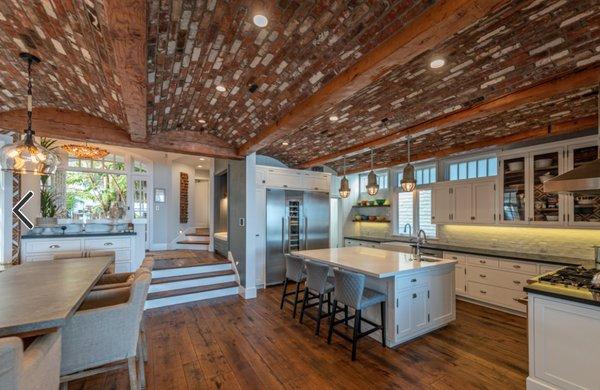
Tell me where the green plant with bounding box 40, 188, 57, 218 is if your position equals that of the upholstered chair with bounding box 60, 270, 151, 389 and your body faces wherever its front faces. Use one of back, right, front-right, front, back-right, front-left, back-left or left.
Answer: right

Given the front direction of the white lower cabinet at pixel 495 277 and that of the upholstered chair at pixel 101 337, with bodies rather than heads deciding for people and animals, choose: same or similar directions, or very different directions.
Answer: same or similar directions

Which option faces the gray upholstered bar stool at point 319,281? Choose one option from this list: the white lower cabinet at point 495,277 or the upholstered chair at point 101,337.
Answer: the white lower cabinet

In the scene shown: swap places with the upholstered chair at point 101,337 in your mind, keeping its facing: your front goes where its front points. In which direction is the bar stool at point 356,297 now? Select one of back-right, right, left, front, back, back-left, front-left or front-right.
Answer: back

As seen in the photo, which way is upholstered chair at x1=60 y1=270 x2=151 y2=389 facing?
to the viewer's left

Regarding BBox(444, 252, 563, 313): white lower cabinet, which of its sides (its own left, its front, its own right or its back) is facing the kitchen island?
front

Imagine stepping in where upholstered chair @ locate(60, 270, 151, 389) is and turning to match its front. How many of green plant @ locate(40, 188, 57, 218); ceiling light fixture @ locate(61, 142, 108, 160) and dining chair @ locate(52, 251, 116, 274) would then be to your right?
3

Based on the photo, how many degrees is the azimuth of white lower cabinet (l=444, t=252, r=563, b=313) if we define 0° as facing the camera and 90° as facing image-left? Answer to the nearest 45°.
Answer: approximately 45°

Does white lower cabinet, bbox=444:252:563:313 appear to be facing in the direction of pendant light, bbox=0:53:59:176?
yes

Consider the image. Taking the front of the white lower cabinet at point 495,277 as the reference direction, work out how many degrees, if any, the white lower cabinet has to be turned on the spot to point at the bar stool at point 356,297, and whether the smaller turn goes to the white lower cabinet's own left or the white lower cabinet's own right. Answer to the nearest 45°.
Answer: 0° — it already faces it

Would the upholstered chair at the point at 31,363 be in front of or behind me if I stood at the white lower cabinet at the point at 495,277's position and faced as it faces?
in front

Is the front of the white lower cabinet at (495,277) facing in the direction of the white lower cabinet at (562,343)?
no

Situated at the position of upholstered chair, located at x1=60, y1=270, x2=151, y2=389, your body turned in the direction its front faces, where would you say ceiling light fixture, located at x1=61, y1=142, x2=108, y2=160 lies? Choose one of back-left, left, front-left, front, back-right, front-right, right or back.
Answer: right

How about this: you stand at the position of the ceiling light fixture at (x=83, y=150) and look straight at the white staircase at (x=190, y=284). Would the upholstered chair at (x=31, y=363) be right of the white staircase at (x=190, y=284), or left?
right

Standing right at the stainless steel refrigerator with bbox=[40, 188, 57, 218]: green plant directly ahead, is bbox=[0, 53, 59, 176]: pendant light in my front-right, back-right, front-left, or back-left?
front-left

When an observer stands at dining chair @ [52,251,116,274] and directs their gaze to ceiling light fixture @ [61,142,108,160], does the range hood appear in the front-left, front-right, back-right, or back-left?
back-right

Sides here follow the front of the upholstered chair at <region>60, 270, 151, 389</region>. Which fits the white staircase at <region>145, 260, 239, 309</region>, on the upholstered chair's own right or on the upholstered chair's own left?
on the upholstered chair's own right

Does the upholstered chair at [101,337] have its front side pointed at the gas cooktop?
no
